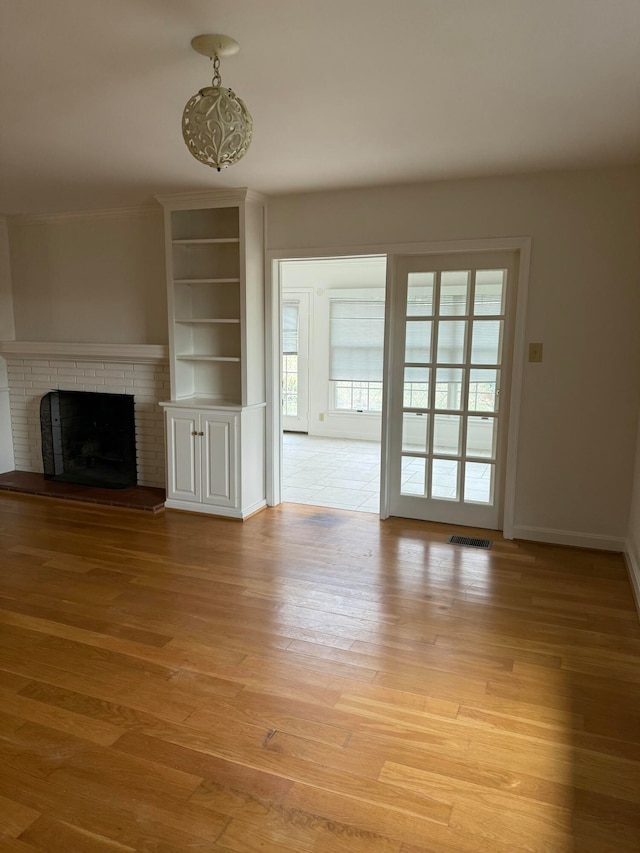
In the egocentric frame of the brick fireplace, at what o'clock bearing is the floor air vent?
The floor air vent is roughly at 9 o'clock from the brick fireplace.

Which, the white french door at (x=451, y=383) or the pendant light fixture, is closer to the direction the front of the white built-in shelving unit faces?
the pendant light fixture

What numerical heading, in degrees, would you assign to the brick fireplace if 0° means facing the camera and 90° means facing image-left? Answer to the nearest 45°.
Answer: approximately 45°

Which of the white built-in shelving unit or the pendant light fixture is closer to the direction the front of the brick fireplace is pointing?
the pendant light fixture

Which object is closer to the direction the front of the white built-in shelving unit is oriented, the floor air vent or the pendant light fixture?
the pendant light fixture

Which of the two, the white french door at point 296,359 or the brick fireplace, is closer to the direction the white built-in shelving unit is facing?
the brick fireplace

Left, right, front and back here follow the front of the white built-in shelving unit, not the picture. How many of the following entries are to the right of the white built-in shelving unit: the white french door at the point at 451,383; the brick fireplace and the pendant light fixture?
1

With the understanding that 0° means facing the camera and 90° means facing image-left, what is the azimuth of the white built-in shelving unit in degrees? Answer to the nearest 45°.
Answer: approximately 45°

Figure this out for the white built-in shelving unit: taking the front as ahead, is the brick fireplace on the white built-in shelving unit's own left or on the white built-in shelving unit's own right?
on the white built-in shelving unit's own right

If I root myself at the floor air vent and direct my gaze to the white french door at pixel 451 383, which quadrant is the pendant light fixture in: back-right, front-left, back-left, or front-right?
back-left

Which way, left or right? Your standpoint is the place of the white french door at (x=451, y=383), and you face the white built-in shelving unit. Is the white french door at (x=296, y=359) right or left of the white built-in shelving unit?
right

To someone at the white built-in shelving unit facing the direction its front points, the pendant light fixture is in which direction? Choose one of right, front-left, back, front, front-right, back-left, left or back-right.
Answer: front-left

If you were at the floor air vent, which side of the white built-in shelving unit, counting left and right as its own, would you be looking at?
left
